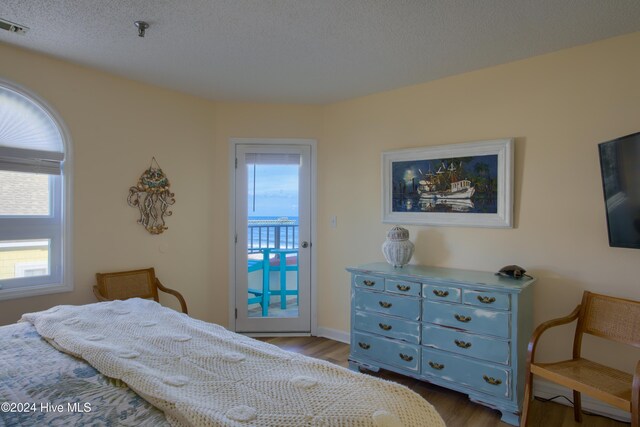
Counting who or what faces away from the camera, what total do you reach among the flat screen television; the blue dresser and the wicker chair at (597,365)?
0

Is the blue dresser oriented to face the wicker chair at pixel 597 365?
no

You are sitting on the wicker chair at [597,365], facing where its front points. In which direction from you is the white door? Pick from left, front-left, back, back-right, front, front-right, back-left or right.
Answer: front-right

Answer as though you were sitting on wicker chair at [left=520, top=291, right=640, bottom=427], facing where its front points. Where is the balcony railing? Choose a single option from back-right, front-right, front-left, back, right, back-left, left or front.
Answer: front-right

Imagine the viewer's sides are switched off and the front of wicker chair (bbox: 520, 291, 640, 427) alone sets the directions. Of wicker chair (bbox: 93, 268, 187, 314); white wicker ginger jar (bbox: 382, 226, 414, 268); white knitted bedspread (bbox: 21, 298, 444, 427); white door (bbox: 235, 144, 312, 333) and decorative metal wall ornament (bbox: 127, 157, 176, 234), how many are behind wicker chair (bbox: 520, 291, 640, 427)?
0

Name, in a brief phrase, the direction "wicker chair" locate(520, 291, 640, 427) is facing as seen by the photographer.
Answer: facing the viewer and to the left of the viewer

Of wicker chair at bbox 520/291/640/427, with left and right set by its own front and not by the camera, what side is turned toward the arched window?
front

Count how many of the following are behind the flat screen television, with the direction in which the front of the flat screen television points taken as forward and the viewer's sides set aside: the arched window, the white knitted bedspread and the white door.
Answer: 0

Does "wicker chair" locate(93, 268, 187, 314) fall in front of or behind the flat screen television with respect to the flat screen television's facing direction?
in front

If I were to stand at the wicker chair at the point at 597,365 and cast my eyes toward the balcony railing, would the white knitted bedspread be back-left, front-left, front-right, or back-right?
front-left

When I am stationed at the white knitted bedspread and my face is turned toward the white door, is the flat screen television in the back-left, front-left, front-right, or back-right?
front-right

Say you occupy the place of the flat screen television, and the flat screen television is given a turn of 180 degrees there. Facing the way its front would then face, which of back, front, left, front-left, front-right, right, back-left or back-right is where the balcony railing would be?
back-left

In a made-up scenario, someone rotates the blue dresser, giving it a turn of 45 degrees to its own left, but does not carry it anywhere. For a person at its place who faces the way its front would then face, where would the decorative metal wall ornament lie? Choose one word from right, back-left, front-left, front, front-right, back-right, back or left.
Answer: right

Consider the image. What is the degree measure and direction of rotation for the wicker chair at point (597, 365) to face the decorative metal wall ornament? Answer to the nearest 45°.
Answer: approximately 45° to its right

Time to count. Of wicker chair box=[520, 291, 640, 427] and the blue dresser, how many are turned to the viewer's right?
0

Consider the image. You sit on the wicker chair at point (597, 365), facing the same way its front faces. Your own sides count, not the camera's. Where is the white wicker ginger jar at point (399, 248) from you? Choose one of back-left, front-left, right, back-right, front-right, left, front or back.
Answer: front-right
